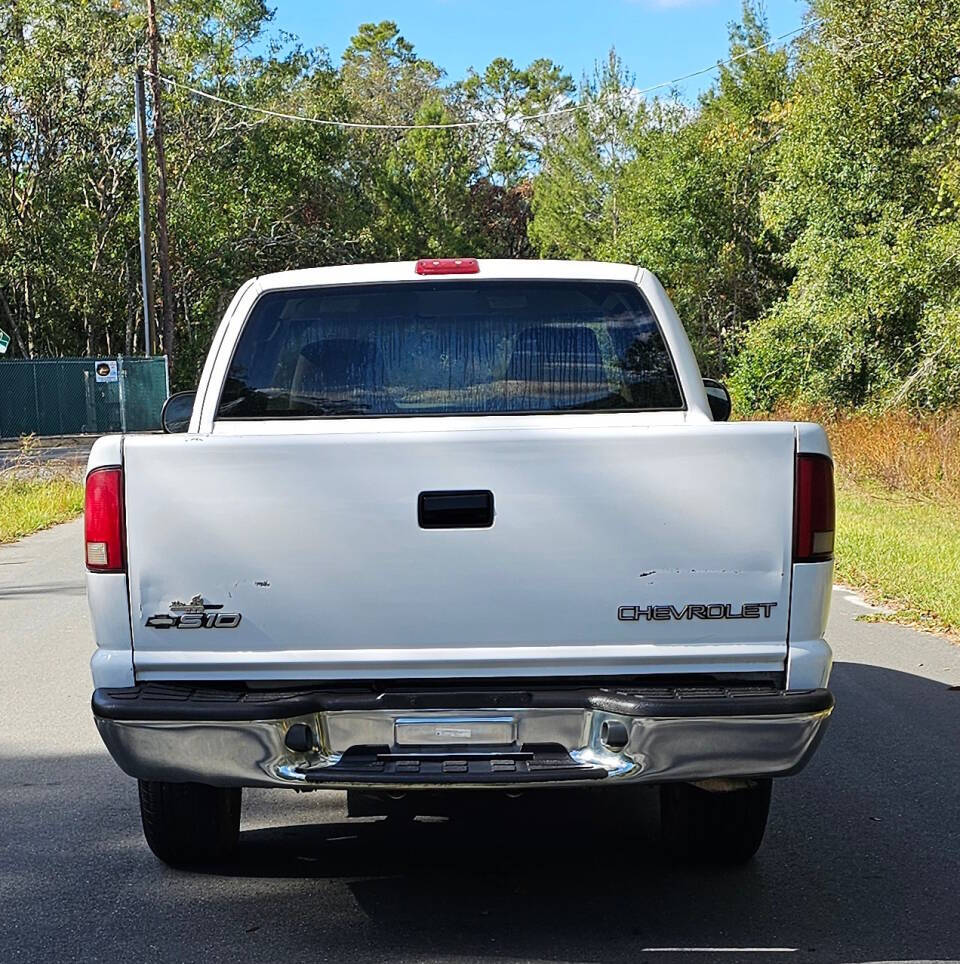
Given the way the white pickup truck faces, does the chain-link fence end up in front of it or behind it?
in front

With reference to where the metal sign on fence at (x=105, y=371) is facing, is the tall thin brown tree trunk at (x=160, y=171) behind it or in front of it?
behind

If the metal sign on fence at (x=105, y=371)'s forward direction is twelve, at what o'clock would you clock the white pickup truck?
The white pickup truck is roughly at 12 o'clock from the metal sign on fence.

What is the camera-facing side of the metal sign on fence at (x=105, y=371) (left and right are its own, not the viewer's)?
front

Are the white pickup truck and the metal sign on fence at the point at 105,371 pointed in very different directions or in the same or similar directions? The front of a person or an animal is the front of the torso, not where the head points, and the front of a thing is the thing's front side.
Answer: very different directions

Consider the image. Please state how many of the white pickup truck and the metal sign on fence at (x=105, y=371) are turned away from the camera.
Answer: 1

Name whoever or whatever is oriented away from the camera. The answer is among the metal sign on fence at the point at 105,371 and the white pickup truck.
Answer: the white pickup truck

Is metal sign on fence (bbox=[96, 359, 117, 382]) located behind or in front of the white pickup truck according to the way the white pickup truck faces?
in front

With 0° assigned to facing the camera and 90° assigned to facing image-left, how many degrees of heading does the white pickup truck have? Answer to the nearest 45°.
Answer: approximately 180°

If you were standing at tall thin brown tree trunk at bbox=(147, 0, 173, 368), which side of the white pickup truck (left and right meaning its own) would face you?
front
